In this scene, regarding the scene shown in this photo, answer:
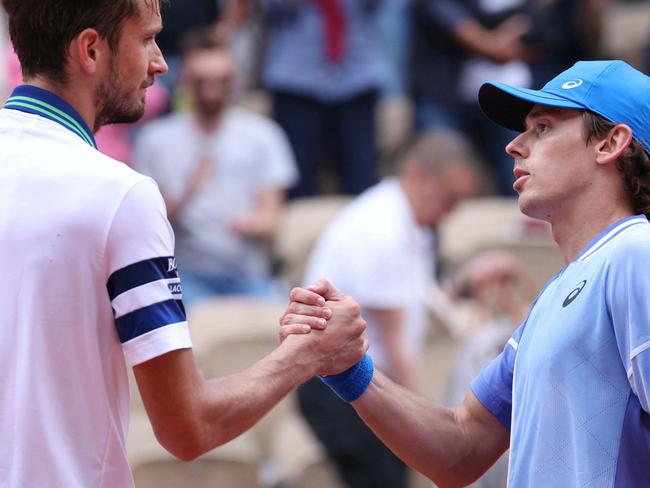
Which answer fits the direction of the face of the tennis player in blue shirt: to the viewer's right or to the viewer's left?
to the viewer's left

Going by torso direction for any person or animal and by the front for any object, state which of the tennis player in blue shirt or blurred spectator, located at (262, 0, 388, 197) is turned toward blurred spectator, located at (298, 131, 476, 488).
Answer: blurred spectator, located at (262, 0, 388, 197)

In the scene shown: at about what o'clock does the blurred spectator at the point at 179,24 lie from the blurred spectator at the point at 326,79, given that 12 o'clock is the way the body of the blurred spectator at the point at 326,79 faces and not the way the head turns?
the blurred spectator at the point at 179,24 is roughly at 3 o'clock from the blurred spectator at the point at 326,79.

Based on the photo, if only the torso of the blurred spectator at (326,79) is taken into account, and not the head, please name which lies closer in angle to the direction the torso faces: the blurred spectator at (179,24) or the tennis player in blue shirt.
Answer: the tennis player in blue shirt

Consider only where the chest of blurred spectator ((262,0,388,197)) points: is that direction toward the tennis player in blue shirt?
yes

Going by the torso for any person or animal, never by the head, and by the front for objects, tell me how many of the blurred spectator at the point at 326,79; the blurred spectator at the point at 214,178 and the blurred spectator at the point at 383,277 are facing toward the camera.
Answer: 2

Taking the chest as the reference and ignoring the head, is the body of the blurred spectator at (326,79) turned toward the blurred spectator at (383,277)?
yes

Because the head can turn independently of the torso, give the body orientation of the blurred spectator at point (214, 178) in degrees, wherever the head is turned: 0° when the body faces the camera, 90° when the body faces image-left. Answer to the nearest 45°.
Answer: approximately 0°

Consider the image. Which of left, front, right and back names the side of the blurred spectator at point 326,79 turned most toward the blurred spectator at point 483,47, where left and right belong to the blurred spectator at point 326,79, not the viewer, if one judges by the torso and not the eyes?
left
